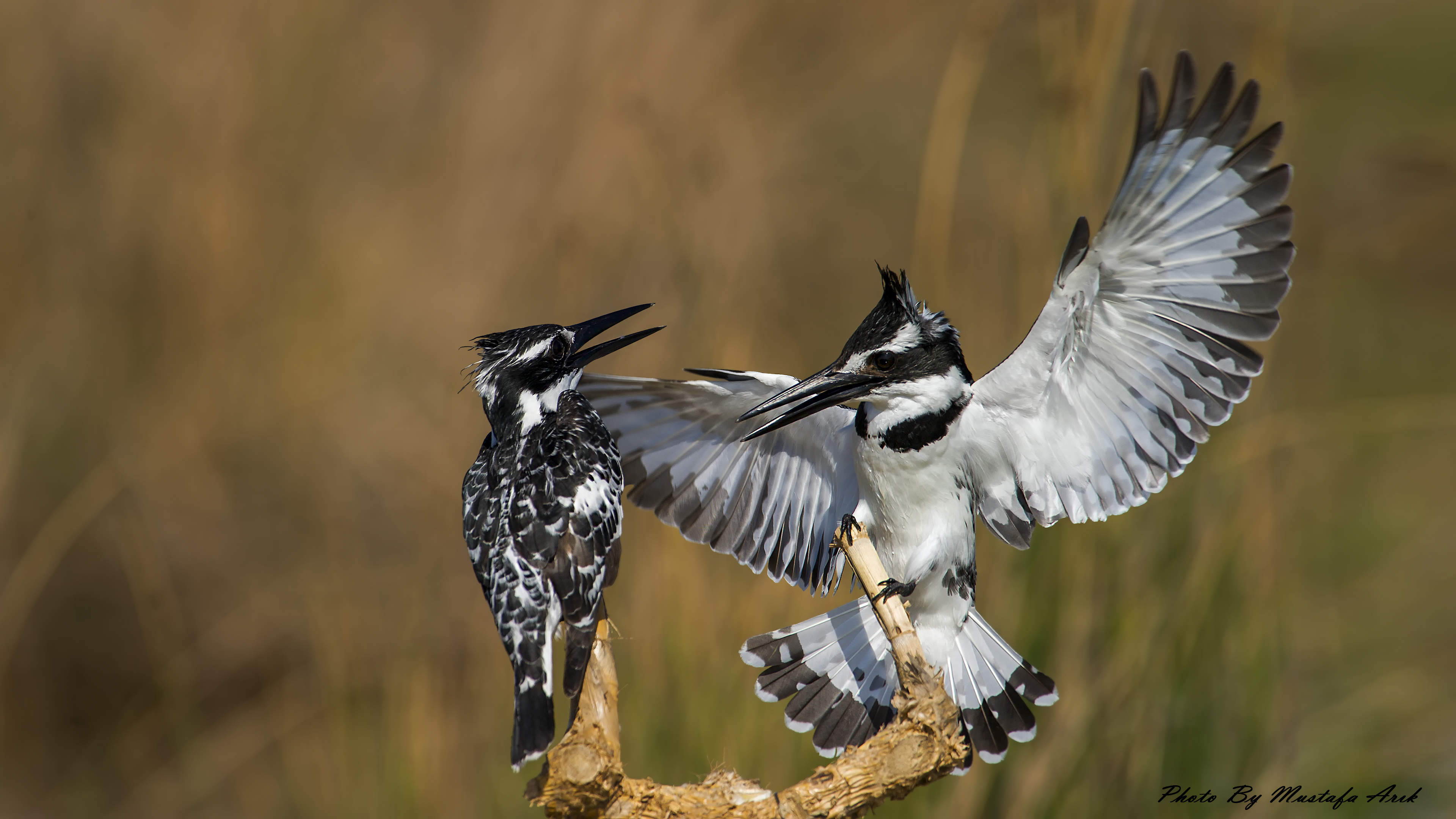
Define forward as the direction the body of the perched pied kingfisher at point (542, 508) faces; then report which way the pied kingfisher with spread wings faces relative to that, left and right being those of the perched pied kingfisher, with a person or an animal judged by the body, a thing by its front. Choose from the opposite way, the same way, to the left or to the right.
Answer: the opposite way

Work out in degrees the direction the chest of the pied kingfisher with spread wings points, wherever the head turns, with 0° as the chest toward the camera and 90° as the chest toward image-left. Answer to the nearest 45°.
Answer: approximately 45°

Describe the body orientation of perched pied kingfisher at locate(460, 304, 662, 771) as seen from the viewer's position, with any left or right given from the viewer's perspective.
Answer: facing away from the viewer and to the right of the viewer
